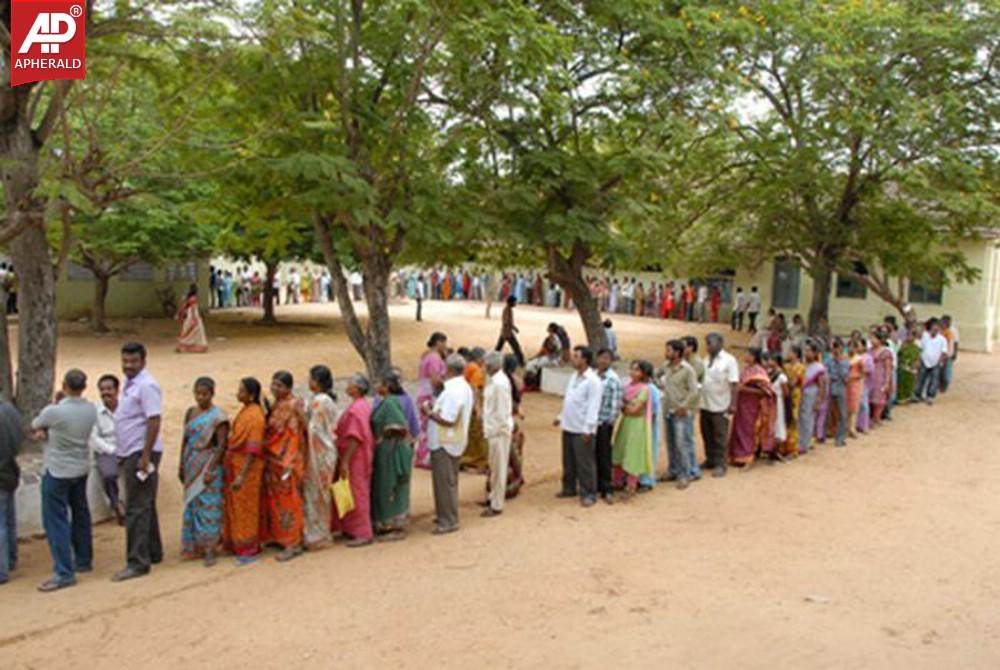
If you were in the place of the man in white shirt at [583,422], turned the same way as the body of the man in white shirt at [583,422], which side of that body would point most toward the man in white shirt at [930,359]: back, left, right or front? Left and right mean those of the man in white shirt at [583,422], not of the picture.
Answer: back

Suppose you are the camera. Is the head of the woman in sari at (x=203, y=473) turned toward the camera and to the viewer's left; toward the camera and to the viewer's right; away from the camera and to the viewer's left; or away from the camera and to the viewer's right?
toward the camera and to the viewer's left

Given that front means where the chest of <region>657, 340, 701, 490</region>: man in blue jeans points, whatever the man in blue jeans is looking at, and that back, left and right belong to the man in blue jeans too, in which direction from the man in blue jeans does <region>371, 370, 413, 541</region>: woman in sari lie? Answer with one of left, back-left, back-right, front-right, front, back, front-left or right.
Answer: front

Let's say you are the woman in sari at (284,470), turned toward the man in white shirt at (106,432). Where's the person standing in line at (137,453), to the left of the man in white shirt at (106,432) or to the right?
left

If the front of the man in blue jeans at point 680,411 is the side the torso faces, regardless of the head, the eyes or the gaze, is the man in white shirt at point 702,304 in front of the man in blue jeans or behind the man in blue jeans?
behind

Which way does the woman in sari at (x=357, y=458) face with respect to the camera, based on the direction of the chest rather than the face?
to the viewer's left

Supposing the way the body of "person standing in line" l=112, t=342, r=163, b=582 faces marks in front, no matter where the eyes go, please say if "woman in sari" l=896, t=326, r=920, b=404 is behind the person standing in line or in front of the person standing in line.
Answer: behind

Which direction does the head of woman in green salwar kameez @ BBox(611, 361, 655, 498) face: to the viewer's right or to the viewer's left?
to the viewer's left

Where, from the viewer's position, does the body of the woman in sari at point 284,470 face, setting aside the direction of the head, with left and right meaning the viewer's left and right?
facing the viewer and to the left of the viewer

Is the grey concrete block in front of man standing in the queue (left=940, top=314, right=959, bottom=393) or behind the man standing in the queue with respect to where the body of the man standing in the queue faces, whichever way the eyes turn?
in front

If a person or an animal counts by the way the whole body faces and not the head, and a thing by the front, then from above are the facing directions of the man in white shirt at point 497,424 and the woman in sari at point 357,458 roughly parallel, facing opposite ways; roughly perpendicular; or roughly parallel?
roughly parallel

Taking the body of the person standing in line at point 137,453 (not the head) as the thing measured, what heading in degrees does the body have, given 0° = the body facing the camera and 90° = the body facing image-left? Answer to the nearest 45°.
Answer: approximately 45°

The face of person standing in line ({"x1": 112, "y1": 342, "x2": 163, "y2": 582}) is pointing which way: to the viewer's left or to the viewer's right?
to the viewer's left

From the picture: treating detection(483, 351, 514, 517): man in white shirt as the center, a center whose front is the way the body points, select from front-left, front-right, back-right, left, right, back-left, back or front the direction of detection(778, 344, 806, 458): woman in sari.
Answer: back-right

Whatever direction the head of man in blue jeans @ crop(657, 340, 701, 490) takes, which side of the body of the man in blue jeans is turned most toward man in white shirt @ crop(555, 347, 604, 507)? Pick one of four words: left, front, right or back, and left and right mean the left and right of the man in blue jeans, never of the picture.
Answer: front

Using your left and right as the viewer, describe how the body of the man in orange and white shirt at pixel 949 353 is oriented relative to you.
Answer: facing to the left of the viewer
